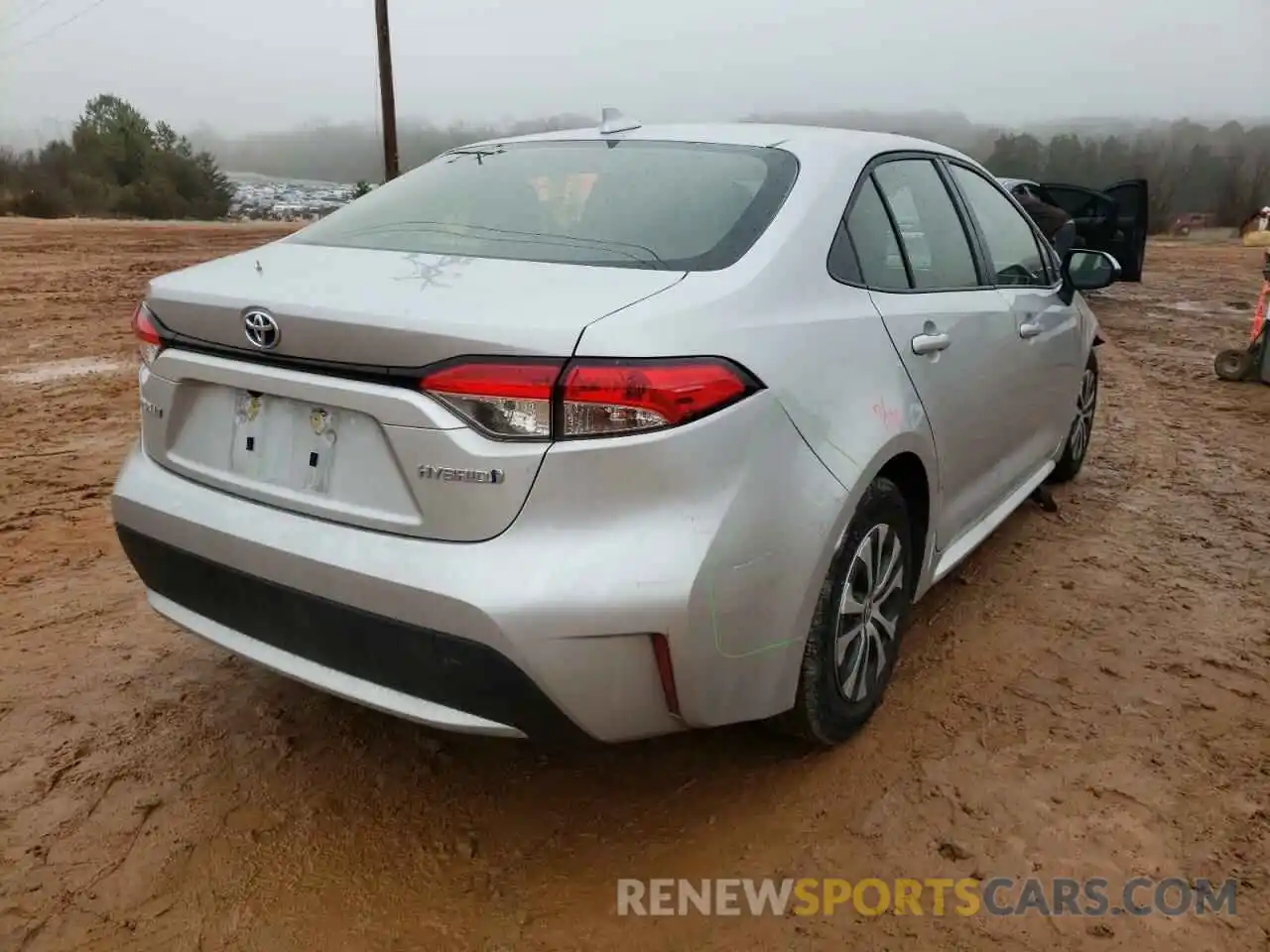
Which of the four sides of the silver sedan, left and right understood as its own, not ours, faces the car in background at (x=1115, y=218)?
front

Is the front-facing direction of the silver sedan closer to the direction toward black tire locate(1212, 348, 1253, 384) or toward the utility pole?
the black tire

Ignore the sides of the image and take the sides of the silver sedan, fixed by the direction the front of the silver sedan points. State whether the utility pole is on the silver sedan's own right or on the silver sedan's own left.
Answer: on the silver sedan's own left

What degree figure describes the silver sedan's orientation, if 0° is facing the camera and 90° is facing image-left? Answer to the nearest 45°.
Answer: approximately 225°

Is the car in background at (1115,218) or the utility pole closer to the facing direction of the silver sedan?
the car in background

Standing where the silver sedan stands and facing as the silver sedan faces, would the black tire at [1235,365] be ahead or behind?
ahead
